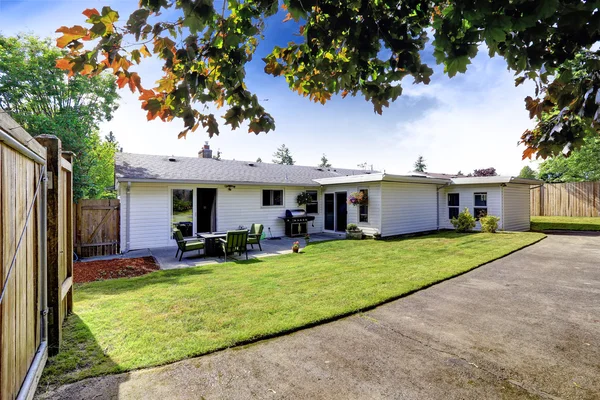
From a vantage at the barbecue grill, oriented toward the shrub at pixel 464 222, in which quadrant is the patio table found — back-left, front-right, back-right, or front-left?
back-right

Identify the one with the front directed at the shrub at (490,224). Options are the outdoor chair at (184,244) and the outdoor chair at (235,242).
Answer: the outdoor chair at (184,244)

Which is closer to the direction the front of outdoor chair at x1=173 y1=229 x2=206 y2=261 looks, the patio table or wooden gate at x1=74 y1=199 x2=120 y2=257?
the patio table

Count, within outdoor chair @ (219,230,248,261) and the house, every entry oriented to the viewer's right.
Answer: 0

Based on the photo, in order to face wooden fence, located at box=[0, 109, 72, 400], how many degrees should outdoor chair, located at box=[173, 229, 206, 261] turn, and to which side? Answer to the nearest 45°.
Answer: approximately 90° to its right

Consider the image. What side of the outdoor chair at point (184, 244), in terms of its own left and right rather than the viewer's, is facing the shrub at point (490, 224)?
front

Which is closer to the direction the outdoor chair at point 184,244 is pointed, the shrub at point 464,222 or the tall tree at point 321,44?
the shrub

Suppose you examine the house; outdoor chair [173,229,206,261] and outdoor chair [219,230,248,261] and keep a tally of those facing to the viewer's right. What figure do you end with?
1

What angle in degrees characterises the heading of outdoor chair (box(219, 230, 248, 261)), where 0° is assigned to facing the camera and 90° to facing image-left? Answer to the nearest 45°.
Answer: approximately 135°

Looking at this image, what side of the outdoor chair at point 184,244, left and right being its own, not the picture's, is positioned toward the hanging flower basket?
front

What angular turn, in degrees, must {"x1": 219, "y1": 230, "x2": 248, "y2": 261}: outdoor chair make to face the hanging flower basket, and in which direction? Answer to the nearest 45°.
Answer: approximately 90° to its right

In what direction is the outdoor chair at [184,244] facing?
to the viewer's right
